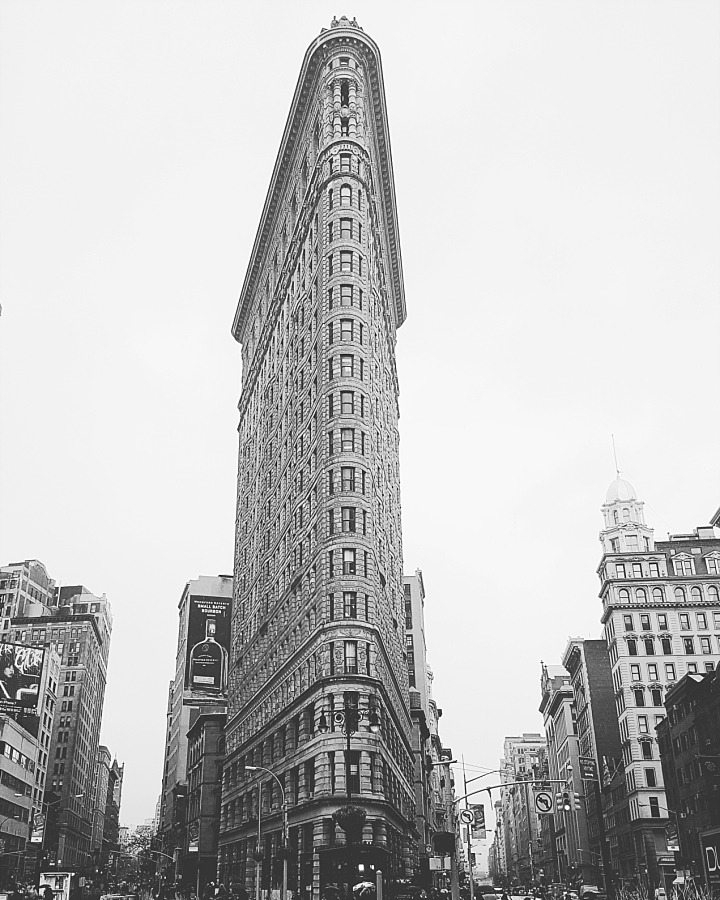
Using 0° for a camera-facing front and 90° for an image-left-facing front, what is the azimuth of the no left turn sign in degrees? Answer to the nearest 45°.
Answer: approximately 0°
